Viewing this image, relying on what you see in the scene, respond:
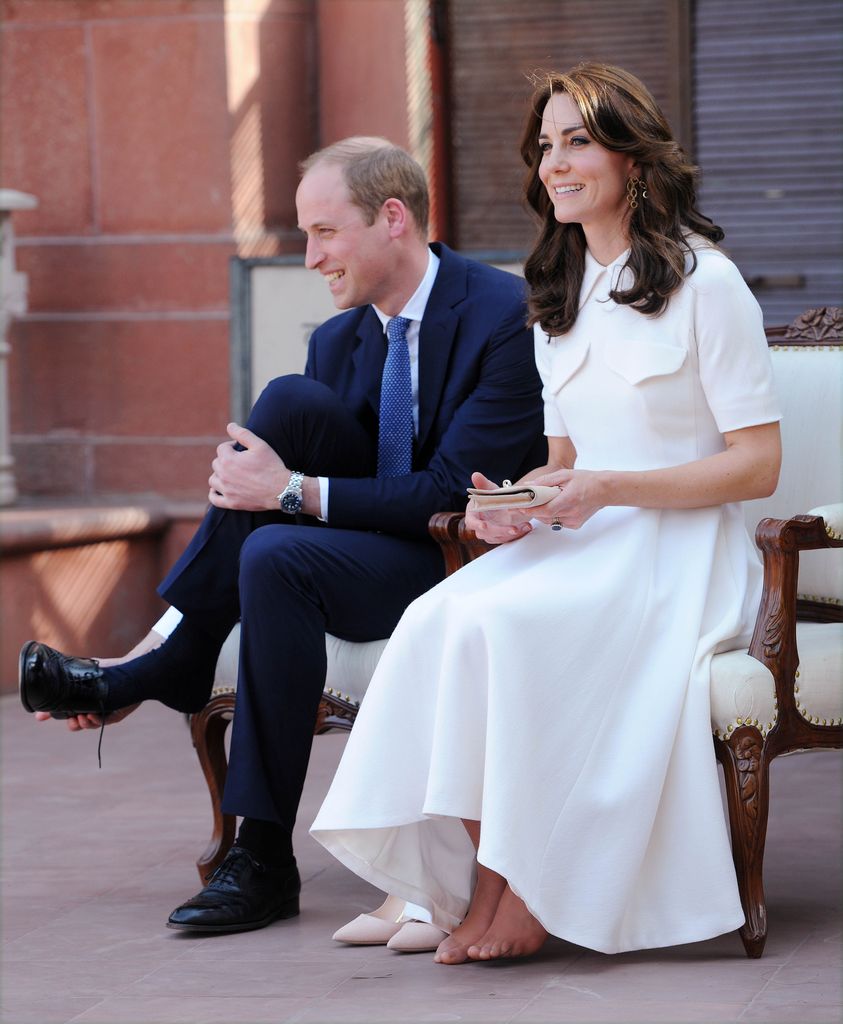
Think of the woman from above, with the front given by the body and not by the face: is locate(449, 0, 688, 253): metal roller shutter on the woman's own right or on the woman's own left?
on the woman's own right

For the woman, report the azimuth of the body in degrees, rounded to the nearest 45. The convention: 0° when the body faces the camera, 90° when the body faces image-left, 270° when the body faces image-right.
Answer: approximately 45°

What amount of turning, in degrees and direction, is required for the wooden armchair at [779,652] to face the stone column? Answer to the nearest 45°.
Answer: approximately 90° to its right

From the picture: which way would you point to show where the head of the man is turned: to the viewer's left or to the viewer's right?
to the viewer's left

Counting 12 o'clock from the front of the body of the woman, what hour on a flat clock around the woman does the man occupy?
The man is roughly at 3 o'clock from the woman.

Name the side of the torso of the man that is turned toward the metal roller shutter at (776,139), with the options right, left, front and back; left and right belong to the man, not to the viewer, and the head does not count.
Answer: back

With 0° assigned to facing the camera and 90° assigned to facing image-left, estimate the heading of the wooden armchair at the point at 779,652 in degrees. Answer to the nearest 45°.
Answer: approximately 45°

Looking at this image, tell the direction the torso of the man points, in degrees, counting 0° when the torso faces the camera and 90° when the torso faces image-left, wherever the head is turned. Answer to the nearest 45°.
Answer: approximately 45°
